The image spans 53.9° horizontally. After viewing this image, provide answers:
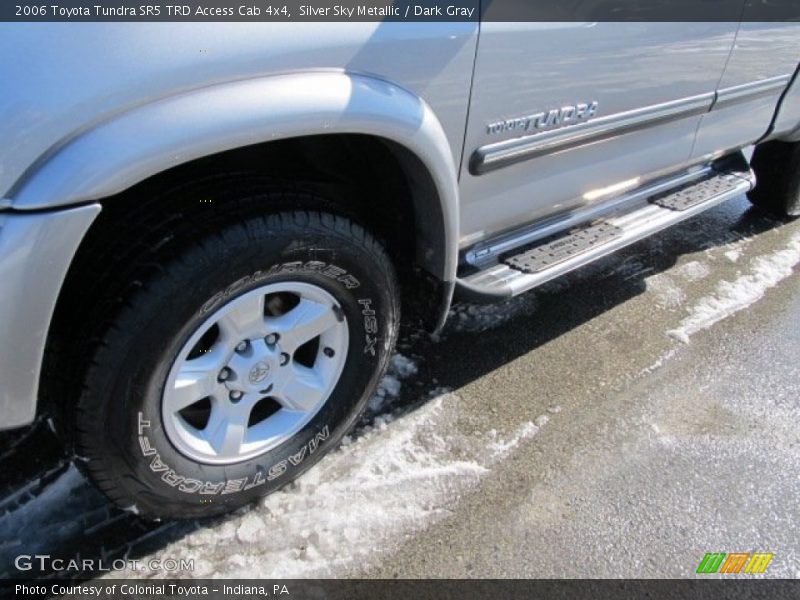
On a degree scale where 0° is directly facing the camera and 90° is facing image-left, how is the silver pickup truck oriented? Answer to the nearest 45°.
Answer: approximately 45°

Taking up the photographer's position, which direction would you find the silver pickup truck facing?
facing the viewer and to the left of the viewer
